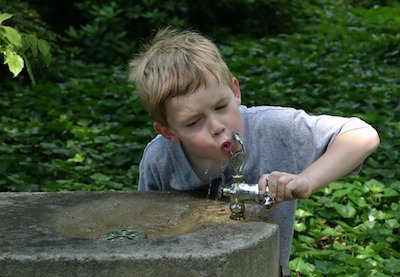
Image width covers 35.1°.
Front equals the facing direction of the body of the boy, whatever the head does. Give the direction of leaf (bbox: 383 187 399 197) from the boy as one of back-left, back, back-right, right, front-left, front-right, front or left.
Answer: back-left

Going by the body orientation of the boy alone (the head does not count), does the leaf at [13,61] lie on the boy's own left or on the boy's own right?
on the boy's own right

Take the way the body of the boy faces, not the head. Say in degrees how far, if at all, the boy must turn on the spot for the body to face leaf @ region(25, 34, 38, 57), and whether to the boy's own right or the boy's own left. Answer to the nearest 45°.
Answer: approximately 90° to the boy's own right

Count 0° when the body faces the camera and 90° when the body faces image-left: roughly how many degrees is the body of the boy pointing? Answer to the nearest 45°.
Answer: approximately 0°

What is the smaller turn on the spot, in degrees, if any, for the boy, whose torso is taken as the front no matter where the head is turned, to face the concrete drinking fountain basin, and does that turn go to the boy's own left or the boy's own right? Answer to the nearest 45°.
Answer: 0° — they already face it

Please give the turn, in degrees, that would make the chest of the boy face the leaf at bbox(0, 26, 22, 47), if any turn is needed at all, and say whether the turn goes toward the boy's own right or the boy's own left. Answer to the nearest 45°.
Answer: approximately 90° to the boy's own right

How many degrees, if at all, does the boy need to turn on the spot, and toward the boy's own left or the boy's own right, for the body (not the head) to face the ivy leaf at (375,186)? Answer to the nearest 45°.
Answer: approximately 135° to the boy's own left

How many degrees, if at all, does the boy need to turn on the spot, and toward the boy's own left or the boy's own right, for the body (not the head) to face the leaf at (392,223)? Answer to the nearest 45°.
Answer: approximately 135° to the boy's own left
